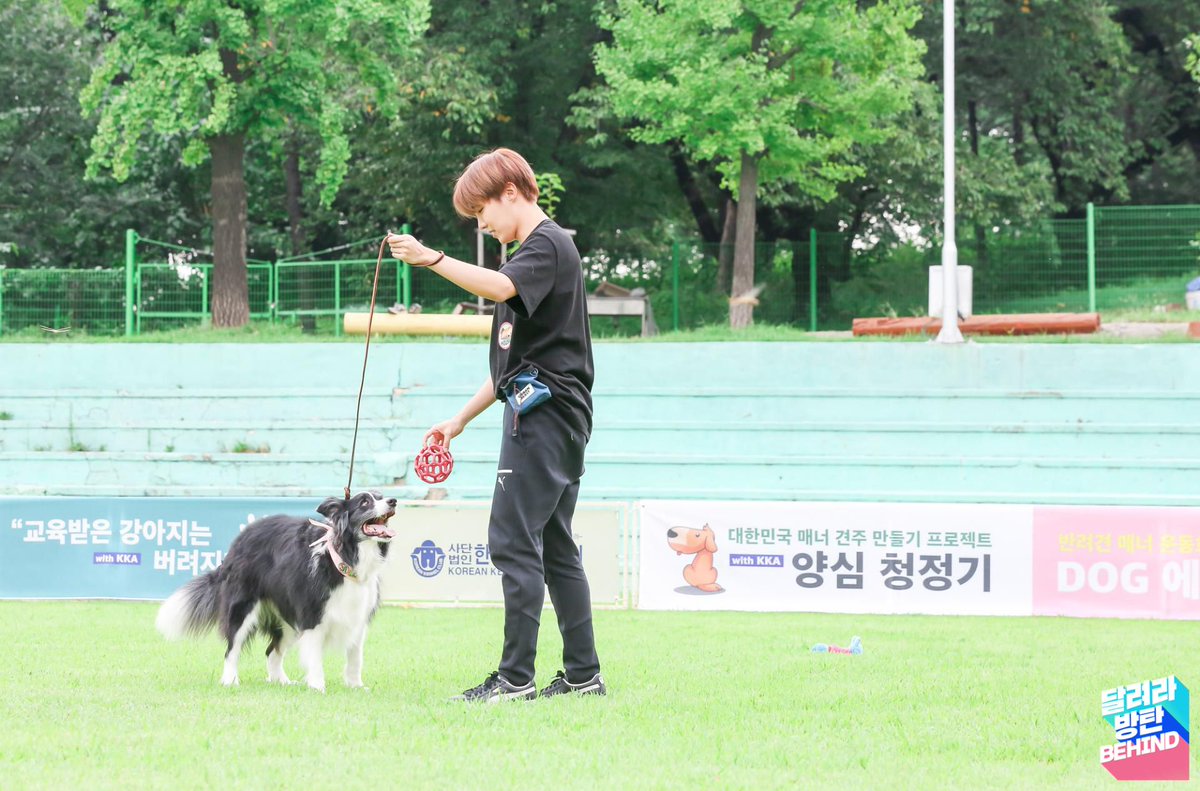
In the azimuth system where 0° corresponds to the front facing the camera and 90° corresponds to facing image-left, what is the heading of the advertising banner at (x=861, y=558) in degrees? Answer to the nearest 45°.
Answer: approximately 0°

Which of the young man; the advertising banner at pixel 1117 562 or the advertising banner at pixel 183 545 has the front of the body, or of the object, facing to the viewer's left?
the young man

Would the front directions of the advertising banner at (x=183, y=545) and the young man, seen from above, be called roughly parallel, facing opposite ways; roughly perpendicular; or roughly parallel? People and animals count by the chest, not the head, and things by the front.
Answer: roughly perpendicular

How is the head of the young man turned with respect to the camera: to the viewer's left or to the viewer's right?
to the viewer's left

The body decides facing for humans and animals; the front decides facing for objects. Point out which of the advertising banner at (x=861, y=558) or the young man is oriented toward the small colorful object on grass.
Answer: the advertising banner

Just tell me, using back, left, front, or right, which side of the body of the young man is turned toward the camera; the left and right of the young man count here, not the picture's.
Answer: left

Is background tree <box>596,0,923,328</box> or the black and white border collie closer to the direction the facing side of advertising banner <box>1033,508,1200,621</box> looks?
the black and white border collie

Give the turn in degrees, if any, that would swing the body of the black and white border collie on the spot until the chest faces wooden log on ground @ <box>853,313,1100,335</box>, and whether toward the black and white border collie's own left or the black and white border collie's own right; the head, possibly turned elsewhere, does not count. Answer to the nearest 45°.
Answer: approximately 90° to the black and white border collie's own left

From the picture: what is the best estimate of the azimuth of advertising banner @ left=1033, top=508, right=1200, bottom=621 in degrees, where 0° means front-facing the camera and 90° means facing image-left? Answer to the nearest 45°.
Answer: approximately 0°
